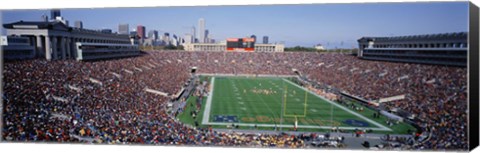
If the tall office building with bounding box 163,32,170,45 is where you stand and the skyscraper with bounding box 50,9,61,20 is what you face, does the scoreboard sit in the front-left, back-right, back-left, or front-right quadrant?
back-left

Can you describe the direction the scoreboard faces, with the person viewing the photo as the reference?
facing the viewer
